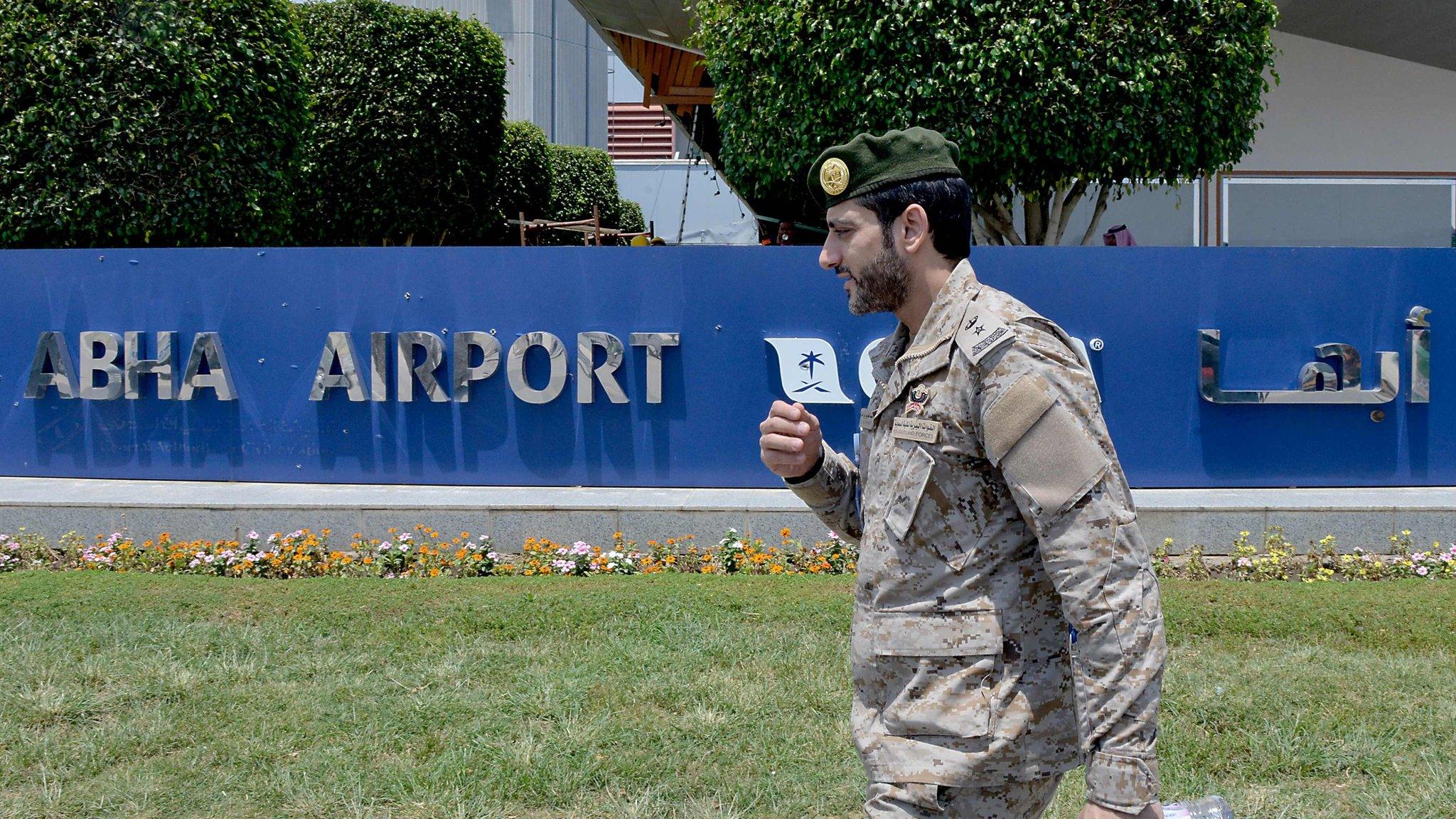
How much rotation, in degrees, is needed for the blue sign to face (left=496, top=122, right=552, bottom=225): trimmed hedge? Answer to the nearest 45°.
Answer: approximately 180°

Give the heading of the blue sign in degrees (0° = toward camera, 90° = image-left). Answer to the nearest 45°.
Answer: approximately 0°

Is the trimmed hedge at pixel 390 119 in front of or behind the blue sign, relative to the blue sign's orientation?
behind

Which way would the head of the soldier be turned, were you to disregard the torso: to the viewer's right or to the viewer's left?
to the viewer's left

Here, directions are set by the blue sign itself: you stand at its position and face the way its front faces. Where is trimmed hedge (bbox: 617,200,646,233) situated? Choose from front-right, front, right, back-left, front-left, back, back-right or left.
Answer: back

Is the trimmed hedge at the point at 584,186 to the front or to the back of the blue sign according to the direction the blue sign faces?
to the back
